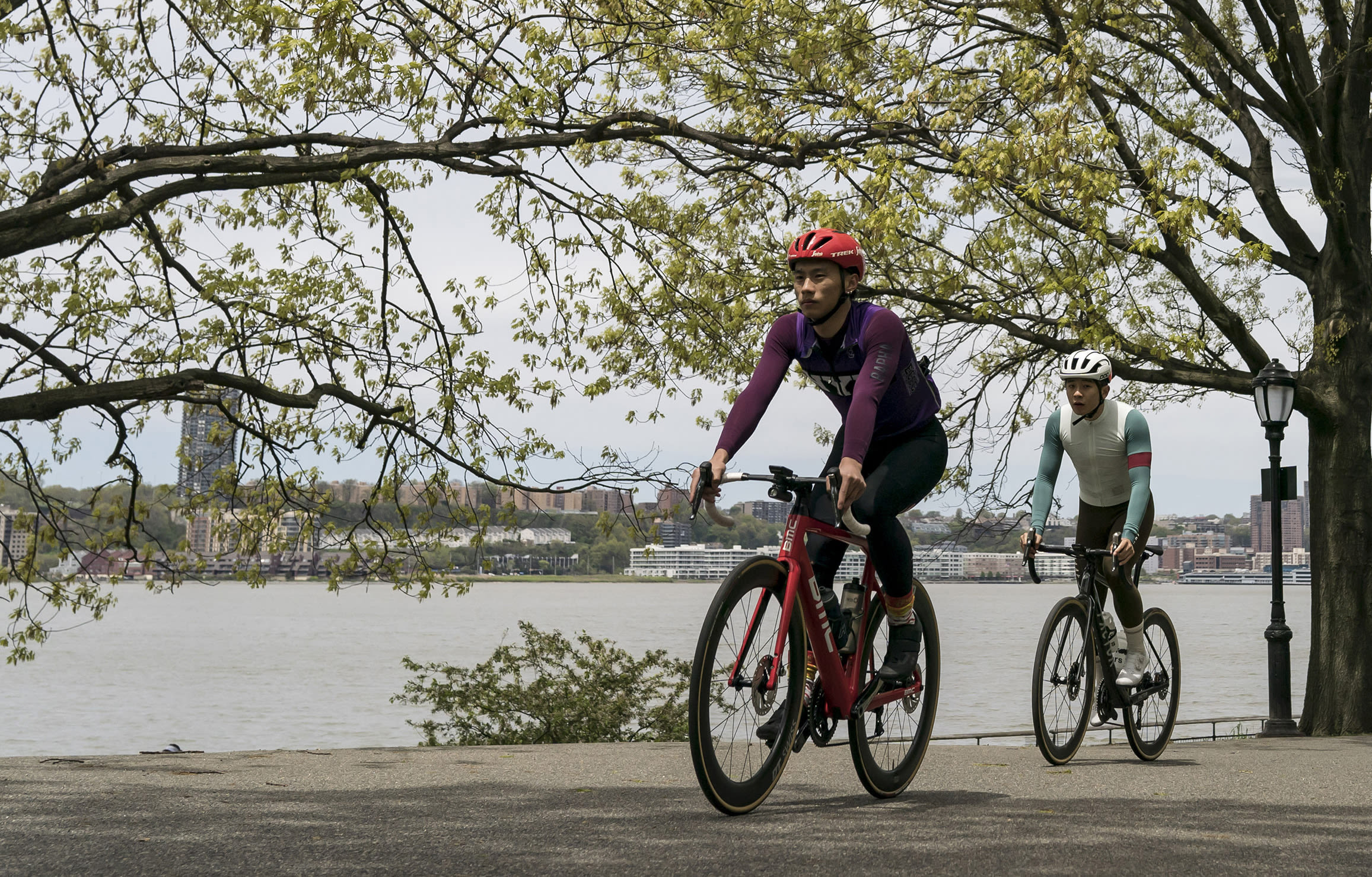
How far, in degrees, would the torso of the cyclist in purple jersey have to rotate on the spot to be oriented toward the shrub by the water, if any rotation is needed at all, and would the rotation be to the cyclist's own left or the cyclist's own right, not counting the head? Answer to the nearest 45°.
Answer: approximately 135° to the cyclist's own right

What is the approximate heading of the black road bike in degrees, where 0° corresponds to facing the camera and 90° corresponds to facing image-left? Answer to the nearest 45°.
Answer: approximately 45°

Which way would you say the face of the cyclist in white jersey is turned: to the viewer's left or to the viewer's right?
to the viewer's left

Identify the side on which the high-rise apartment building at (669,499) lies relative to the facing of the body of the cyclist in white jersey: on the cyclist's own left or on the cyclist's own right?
on the cyclist's own right

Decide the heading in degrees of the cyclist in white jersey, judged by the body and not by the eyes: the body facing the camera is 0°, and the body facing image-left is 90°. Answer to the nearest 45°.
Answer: approximately 45°

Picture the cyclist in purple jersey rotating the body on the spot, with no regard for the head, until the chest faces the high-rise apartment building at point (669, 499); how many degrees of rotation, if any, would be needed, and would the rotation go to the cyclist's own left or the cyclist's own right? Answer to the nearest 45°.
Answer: approximately 135° to the cyclist's own right

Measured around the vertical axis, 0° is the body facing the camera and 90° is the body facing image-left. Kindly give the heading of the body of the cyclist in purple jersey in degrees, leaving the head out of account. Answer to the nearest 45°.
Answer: approximately 45°

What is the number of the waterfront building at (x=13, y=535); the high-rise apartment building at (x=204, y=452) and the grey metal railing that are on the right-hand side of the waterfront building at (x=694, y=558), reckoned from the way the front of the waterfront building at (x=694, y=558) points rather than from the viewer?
2
